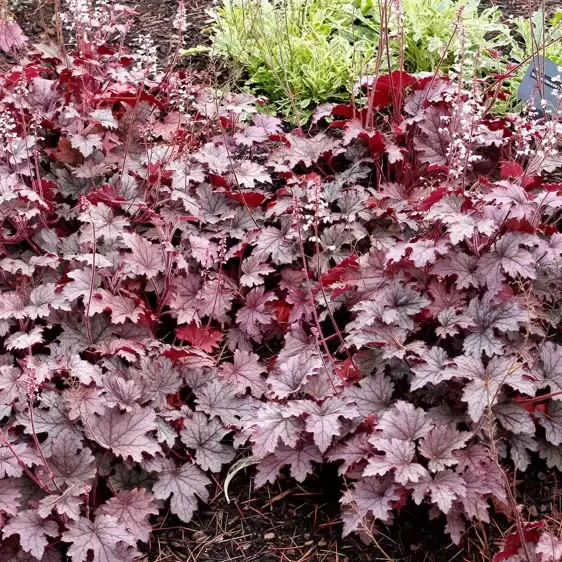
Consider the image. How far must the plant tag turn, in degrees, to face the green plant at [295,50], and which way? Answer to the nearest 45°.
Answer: approximately 90° to its right

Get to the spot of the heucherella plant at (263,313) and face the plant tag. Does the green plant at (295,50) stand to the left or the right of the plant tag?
left

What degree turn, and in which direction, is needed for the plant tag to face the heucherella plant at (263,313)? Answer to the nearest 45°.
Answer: approximately 45° to its right

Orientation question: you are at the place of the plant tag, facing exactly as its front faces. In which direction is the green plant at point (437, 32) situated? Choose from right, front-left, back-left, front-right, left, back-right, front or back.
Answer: back-right

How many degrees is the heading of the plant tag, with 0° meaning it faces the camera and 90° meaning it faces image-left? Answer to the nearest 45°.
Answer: approximately 0°

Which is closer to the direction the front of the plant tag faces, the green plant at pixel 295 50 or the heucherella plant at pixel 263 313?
the heucherella plant
